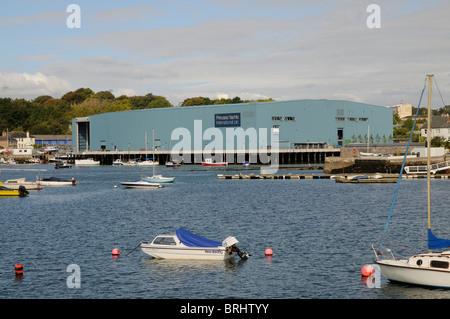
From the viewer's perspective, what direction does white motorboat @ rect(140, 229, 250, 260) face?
to the viewer's left

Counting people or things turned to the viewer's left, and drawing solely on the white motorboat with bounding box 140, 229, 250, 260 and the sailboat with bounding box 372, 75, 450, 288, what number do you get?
2

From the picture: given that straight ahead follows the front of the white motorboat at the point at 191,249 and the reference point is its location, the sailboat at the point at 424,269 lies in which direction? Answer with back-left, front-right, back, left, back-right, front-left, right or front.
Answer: back-left

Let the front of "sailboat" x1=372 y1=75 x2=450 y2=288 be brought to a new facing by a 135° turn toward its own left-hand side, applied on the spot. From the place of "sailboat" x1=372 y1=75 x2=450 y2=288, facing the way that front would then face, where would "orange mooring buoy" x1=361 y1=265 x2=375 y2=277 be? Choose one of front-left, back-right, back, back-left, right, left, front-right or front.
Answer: back

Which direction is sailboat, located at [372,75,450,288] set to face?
to the viewer's left

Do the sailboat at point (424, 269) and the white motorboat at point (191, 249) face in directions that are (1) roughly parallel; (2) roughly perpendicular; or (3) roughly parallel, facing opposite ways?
roughly parallel

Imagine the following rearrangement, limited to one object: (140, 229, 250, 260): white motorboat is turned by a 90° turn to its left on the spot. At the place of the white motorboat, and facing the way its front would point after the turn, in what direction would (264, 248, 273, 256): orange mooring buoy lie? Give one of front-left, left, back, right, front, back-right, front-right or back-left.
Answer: left

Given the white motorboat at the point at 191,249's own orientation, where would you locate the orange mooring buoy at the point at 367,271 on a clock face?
The orange mooring buoy is roughly at 7 o'clock from the white motorboat.

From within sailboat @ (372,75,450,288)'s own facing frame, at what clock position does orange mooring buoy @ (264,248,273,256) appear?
The orange mooring buoy is roughly at 1 o'clock from the sailboat.
